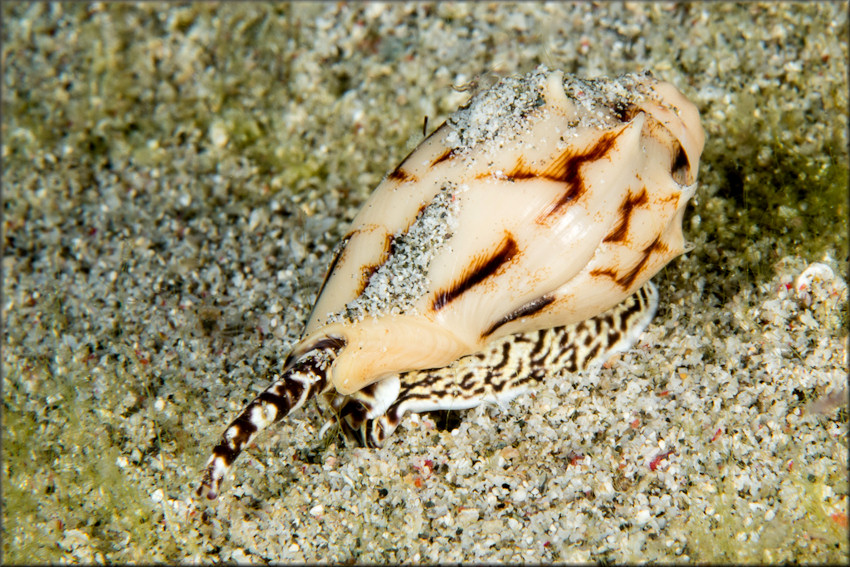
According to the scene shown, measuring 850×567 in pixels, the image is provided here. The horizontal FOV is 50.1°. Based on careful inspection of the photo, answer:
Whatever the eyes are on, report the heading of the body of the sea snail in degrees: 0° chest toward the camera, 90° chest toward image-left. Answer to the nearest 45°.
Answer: approximately 45°
